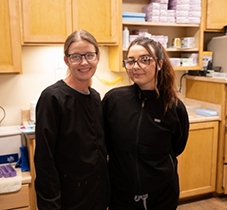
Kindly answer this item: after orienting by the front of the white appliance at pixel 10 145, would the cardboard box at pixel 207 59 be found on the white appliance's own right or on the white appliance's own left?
on the white appliance's own left

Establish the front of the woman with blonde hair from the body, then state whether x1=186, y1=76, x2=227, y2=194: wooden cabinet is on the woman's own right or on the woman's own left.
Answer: on the woman's own left

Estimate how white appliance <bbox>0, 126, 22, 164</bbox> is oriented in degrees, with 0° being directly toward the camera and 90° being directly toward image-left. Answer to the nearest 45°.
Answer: approximately 0°

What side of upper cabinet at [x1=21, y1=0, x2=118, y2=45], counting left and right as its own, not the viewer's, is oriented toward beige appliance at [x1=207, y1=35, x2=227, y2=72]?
left

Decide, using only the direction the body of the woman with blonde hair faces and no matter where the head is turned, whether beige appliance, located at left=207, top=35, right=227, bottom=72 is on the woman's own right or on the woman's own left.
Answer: on the woman's own left

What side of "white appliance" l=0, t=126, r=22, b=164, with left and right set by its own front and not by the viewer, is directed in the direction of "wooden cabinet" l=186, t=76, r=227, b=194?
left

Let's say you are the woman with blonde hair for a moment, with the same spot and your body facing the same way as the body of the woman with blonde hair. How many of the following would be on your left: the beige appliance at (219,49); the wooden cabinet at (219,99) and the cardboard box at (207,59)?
3
